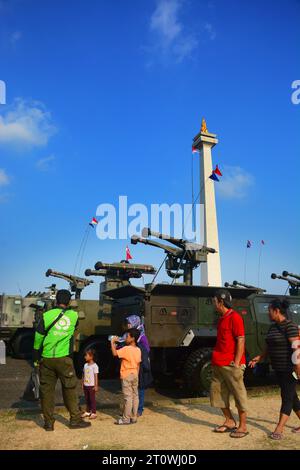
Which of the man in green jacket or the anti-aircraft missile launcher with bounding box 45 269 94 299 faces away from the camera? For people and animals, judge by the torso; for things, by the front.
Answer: the man in green jacket

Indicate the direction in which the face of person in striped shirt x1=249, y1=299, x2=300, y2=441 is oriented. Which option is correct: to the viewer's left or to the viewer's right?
to the viewer's left

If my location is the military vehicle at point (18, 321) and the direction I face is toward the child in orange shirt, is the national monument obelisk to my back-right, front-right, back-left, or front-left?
back-left

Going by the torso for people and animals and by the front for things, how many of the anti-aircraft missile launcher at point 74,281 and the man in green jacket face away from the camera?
1

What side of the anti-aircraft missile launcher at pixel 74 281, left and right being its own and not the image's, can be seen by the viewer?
left

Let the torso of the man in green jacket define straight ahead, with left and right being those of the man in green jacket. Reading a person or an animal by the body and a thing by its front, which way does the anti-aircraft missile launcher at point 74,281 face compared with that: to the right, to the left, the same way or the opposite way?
to the left

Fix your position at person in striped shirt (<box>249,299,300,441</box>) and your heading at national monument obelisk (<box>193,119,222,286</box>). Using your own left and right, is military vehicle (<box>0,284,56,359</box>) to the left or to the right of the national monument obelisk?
left

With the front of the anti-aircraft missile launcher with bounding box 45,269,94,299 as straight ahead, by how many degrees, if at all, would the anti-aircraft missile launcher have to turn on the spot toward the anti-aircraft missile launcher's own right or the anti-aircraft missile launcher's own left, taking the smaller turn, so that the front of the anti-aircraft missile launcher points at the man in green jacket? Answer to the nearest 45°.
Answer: approximately 90° to the anti-aircraft missile launcher's own left

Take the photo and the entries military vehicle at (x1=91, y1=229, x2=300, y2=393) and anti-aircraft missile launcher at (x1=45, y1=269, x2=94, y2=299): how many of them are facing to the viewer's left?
1

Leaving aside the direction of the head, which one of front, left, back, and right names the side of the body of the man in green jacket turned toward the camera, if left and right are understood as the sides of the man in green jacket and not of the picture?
back
